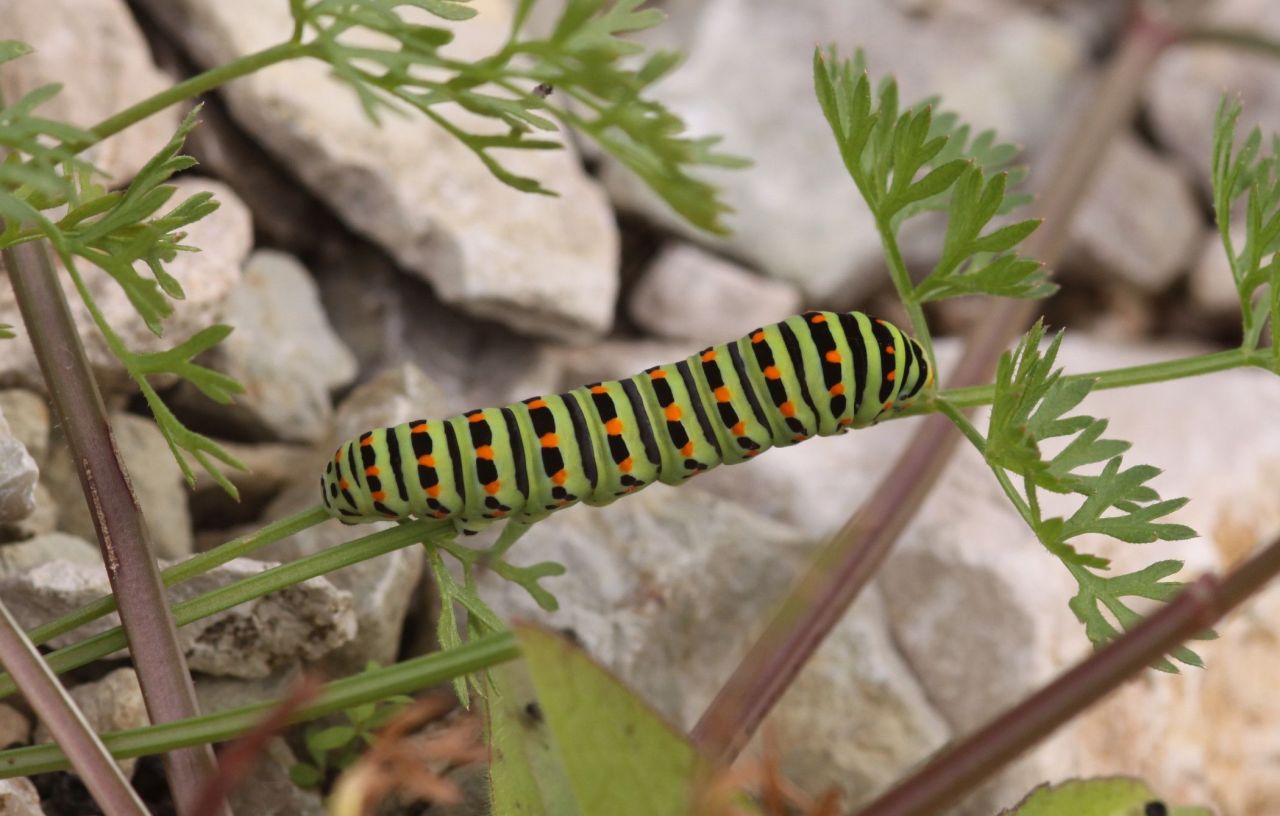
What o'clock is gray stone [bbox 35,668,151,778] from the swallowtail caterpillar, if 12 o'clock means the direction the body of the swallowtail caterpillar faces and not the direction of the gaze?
The gray stone is roughly at 6 o'clock from the swallowtail caterpillar.

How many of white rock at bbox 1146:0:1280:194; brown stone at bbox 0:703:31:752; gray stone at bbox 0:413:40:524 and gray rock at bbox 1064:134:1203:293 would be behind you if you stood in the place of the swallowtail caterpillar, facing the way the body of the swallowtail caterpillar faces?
2

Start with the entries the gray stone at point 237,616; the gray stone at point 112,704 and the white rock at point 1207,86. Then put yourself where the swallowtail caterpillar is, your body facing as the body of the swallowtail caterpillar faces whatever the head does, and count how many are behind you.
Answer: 2

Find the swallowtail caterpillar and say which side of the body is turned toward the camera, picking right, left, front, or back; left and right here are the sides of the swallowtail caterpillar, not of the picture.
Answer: right

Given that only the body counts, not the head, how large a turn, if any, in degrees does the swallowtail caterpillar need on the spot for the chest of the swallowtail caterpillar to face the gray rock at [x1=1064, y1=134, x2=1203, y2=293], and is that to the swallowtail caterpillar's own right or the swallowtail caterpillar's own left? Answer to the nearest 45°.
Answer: approximately 45° to the swallowtail caterpillar's own left

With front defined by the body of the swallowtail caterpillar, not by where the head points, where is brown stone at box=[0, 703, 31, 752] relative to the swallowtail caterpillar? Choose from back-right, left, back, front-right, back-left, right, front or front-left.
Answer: back

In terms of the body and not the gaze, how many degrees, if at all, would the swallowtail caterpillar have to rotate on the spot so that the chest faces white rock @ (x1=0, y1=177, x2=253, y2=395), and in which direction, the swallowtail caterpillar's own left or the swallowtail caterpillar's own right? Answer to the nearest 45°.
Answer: approximately 135° to the swallowtail caterpillar's own left

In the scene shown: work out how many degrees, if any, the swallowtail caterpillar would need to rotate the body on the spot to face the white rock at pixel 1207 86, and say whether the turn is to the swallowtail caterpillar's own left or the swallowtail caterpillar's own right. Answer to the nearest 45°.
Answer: approximately 45° to the swallowtail caterpillar's own left
